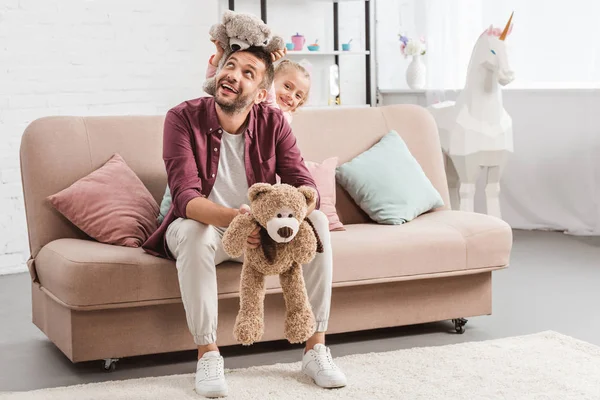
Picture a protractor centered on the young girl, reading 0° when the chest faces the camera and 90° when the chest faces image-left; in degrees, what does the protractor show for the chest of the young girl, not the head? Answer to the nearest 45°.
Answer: approximately 0°

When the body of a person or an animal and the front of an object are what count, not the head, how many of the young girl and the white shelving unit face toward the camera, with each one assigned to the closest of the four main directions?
2

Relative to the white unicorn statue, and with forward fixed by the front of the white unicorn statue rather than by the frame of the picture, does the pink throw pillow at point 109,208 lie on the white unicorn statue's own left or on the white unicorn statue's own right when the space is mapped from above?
on the white unicorn statue's own right

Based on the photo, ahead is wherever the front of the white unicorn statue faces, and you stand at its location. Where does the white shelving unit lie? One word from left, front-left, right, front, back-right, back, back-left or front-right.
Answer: back

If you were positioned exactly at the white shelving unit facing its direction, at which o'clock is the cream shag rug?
The cream shag rug is roughly at 12 o'clock from the white shelving unit.

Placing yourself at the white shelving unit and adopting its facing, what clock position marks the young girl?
The young girl is roughly at 12 o'clock from the white shelving unit.

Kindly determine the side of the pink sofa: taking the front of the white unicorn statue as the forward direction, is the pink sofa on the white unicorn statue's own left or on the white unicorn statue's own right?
on the white unicorn statue's own right

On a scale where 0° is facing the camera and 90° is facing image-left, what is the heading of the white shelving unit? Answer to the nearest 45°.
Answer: approximately 0°

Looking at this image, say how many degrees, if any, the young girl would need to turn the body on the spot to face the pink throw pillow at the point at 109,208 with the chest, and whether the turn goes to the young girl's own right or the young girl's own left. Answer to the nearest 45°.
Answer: approximately 45° to the young girl's own right

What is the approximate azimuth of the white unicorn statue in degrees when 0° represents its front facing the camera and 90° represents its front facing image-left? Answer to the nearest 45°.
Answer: approximately 315°

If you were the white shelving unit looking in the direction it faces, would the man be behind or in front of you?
in front
